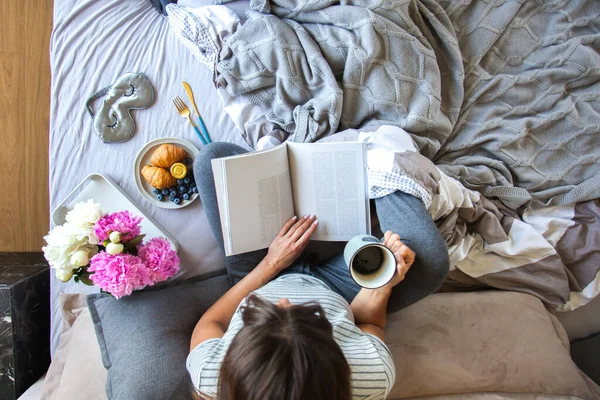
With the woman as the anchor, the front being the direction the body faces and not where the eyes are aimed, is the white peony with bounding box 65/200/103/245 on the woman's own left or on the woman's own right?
on the woman's own left

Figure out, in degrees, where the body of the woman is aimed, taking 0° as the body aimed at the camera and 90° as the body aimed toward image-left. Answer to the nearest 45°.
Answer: approximately 180°

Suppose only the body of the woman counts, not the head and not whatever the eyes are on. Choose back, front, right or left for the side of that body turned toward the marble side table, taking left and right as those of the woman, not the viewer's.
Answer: left

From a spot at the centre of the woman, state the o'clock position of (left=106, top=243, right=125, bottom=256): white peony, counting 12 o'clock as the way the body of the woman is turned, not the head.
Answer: The white peony is roughly at 9 o'clock from the woman.

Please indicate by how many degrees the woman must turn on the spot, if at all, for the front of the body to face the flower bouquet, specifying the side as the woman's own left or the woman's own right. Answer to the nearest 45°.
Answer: approximately 90° to the woman's own left

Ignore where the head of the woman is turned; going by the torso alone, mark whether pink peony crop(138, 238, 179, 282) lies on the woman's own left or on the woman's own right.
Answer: on the woman's own left

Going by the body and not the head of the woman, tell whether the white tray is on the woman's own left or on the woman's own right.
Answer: on the woman's own left

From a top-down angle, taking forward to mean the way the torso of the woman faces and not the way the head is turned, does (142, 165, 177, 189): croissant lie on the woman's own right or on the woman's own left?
on the woman's own left

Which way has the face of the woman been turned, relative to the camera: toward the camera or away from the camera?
away from the camera
